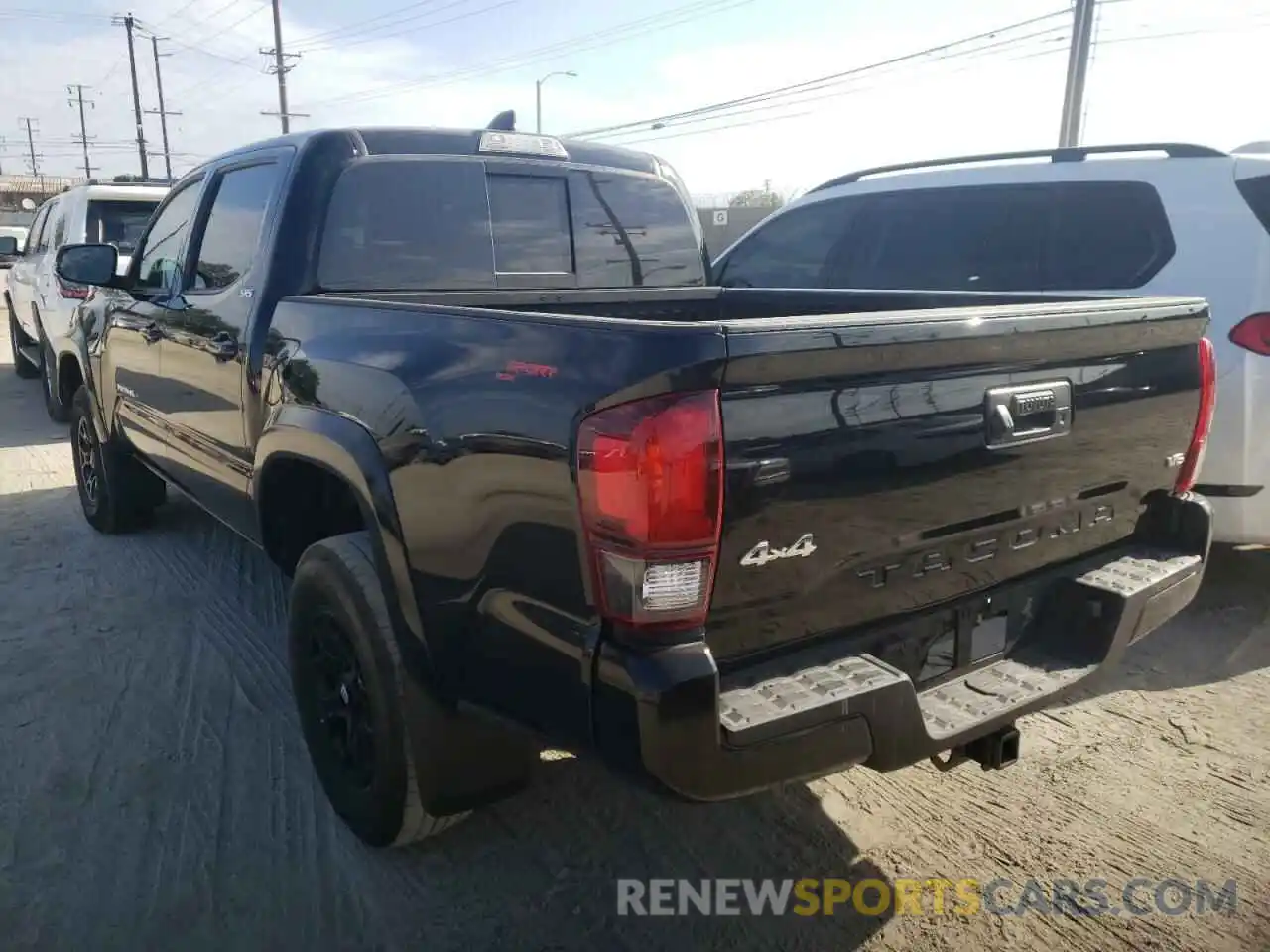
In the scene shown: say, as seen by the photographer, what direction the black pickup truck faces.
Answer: facing away from the viewer and to the left of the viewer

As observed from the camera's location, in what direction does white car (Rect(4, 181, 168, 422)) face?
facing away from the viewer and to the left of the viewer

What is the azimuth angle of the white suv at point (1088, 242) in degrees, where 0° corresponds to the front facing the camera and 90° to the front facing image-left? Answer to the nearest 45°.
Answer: approximately 135°

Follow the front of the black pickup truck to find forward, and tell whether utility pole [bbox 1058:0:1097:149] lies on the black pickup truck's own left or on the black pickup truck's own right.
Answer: on the black pickup truck's own right

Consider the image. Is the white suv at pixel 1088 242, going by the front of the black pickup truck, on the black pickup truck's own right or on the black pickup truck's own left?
on the black pickup truck's own right

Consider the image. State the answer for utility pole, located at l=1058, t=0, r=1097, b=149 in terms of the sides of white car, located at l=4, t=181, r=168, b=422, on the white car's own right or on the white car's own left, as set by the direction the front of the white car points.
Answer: on the white car's own right

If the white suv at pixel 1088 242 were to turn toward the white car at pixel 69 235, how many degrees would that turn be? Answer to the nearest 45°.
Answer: approximately 45° to its left
